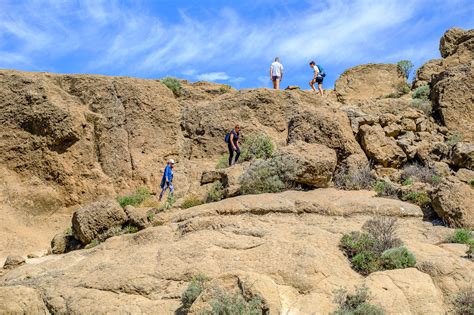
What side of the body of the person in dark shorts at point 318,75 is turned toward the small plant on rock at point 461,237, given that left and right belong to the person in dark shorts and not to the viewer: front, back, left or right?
left

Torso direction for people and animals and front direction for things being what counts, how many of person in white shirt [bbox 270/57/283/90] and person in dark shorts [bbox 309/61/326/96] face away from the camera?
1

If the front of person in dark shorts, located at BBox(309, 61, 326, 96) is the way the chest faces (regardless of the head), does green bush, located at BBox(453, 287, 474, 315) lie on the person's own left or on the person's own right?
on the person's own left

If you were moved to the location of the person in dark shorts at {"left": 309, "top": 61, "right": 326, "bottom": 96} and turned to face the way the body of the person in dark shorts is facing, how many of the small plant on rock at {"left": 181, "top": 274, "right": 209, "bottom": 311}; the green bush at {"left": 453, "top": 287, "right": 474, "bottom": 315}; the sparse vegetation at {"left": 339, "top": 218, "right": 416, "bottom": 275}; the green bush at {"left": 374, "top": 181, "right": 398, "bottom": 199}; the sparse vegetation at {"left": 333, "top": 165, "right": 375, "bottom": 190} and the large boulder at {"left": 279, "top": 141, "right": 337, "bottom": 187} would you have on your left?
6

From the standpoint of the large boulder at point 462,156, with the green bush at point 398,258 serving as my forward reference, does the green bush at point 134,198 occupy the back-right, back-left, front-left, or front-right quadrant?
front-right

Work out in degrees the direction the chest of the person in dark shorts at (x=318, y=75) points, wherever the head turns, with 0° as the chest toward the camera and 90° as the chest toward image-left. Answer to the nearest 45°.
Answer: approximately 90°

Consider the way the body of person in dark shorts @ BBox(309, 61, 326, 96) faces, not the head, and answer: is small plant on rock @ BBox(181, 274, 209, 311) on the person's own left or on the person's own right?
on the person's own left

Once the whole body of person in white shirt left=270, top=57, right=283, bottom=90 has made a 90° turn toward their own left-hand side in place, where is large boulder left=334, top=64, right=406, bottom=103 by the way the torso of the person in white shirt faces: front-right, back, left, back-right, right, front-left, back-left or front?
back-right

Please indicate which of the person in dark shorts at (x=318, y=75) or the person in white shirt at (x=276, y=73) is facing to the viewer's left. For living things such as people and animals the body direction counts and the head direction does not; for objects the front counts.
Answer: the person in dark shorts

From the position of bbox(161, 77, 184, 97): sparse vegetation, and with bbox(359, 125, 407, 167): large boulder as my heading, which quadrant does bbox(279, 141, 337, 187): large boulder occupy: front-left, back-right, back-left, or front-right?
front-right

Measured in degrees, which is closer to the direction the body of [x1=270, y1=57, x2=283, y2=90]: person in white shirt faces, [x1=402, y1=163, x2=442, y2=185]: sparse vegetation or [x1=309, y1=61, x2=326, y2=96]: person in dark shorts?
the person in dark shorts

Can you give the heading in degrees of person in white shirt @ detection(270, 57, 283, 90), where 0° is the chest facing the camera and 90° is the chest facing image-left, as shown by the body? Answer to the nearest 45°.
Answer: approximately 180°

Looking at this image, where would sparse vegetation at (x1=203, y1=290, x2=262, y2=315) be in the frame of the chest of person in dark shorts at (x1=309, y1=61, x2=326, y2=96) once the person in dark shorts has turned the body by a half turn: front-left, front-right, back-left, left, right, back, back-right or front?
right

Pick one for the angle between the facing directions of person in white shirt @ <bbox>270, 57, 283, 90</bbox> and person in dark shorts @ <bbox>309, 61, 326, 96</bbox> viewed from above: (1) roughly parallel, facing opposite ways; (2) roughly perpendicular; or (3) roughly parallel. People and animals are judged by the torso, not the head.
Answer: roughly perpendicular

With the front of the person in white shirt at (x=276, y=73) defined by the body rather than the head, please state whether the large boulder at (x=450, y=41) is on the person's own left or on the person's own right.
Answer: on the person's own right

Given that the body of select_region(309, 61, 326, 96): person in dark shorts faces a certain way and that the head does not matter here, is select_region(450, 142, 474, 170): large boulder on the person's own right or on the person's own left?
on the person's own left

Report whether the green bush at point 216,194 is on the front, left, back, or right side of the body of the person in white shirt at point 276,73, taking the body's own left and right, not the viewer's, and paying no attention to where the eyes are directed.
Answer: back

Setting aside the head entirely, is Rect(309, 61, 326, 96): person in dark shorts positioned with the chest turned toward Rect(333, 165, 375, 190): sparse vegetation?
no
